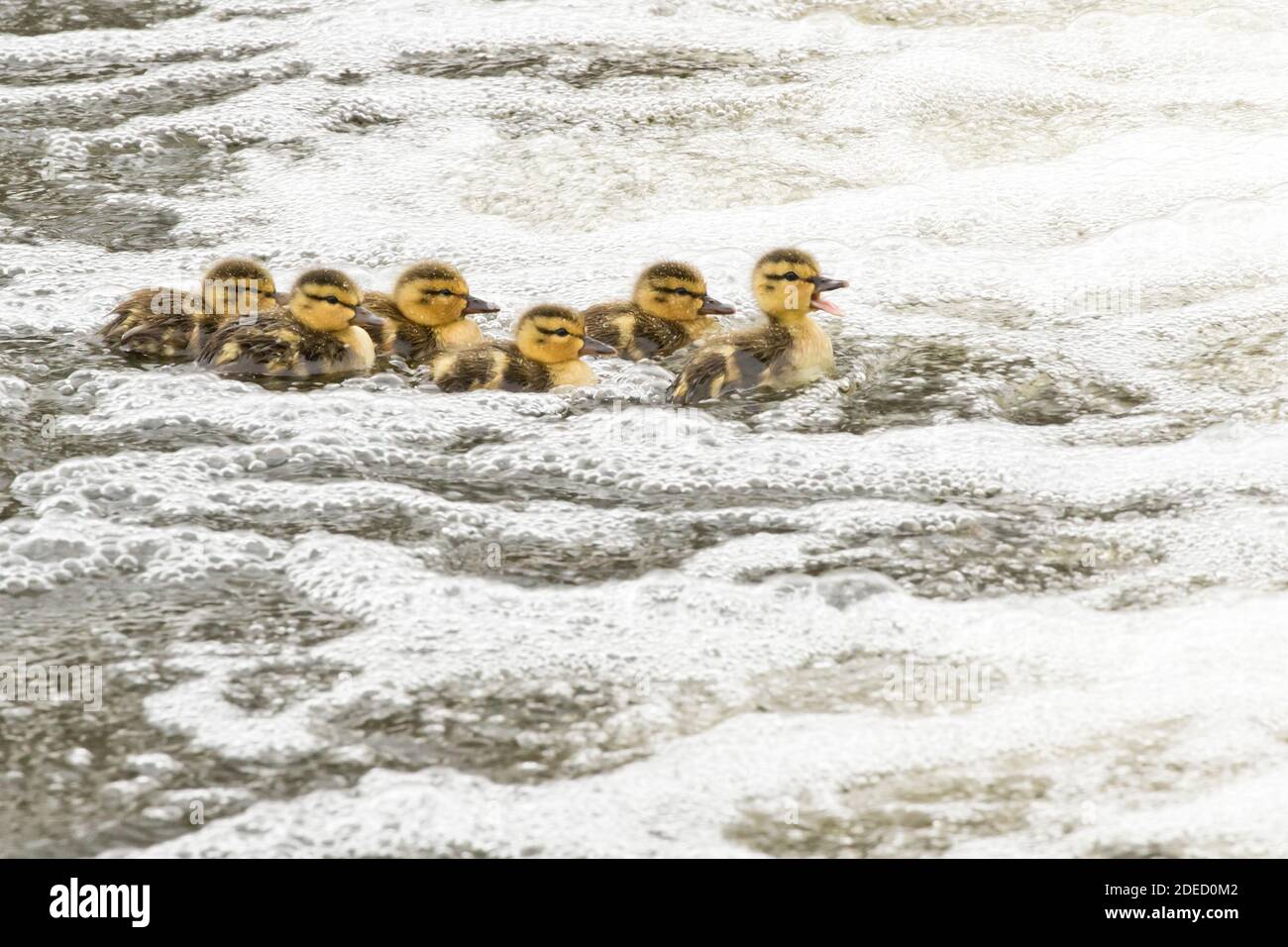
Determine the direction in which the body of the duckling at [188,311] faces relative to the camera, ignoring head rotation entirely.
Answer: to the viewer's right

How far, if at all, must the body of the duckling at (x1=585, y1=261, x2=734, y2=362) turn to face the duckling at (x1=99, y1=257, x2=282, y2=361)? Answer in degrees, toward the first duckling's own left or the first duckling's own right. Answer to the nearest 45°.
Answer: approximately 180°

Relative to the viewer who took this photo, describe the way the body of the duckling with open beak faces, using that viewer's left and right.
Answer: facing to the right of the viewer

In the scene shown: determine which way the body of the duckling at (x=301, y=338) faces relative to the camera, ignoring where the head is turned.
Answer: to the viewer's right

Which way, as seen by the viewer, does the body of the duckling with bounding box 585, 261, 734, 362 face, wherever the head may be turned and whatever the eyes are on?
to the viewer's right

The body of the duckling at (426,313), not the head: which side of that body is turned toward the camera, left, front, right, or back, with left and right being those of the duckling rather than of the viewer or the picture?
right
